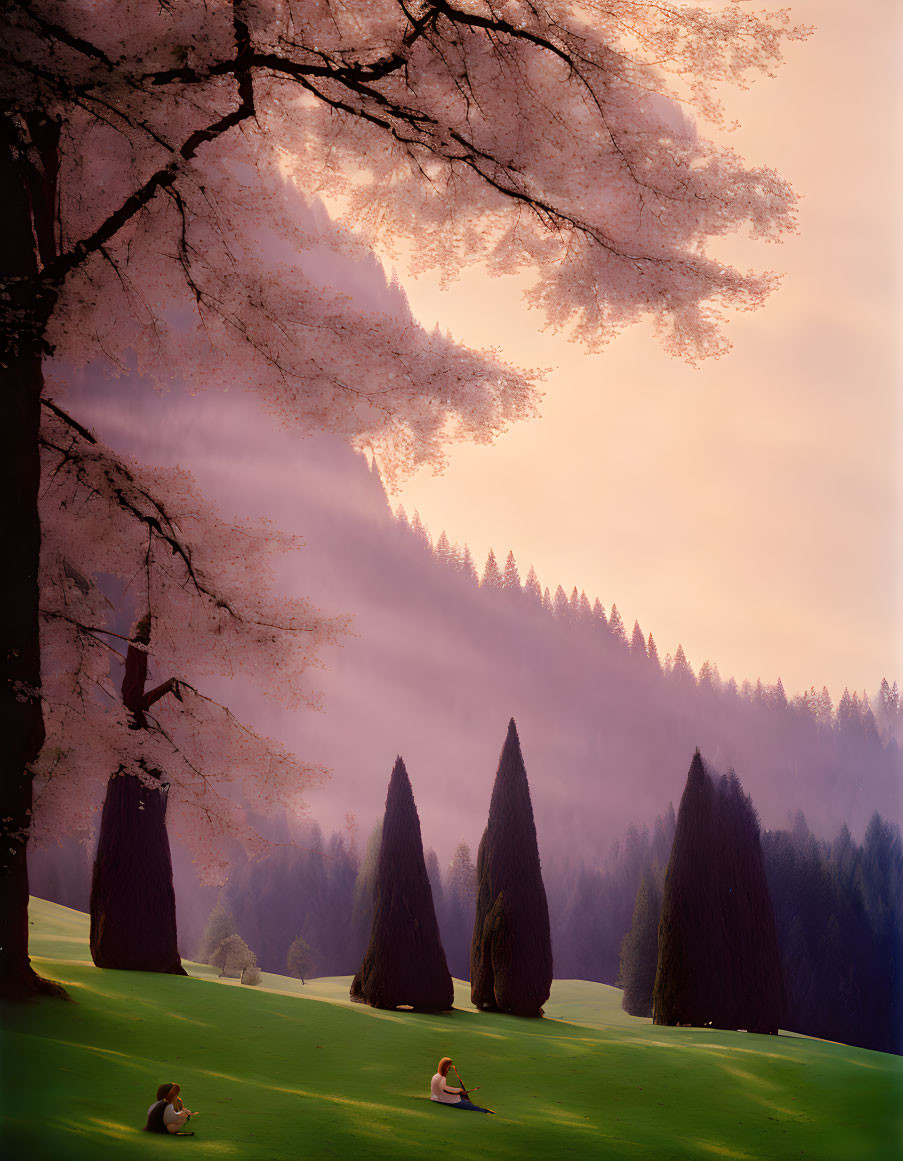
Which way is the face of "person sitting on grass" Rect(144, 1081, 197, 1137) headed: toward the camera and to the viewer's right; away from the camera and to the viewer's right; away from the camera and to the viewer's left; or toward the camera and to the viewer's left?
away from the camera and to the viewer's right

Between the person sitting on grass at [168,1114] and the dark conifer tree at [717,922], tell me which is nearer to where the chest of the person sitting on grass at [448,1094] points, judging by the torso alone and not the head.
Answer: the dark conifer tree

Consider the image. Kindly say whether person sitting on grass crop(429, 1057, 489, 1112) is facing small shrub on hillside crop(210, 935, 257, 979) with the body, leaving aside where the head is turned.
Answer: no

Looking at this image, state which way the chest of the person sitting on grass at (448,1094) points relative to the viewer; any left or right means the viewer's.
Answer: facing to the right of the viewer
